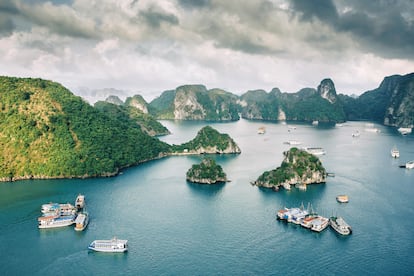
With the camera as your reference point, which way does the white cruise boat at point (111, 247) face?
facing to the left of the viewer
